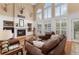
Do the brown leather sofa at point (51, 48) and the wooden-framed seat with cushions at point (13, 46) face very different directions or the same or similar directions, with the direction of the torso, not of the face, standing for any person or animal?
very different directions

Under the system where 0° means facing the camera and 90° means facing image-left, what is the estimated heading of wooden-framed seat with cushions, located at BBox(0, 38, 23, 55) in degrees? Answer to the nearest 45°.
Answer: approximately 315°

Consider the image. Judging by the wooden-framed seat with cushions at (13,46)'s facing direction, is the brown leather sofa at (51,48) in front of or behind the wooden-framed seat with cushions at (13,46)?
in front

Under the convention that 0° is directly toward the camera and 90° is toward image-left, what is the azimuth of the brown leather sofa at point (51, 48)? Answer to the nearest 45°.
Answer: approximately 135°

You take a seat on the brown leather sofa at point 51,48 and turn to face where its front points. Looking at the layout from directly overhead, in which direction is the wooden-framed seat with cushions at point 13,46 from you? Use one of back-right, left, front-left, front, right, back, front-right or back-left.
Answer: front-left
